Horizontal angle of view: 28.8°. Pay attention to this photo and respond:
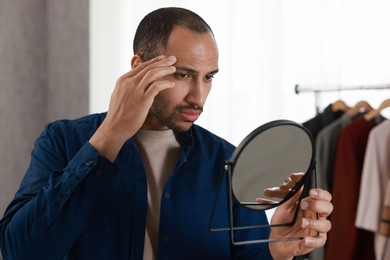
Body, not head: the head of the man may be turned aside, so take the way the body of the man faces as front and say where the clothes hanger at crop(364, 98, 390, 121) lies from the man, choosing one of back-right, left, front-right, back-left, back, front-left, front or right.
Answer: left

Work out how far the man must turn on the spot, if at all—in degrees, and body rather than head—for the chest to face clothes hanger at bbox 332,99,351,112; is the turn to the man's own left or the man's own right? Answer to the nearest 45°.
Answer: approximately 90° to the man's own left

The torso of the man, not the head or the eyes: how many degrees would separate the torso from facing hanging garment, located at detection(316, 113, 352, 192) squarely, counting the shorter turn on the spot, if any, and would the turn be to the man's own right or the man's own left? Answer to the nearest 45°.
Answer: approximately 90° to the man's own left

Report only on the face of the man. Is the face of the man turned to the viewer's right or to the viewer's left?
to the viewer's right

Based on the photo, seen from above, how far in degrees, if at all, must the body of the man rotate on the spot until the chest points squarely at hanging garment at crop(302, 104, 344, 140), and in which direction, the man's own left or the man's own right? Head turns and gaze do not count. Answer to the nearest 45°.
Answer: approximately 90° to the man's own left

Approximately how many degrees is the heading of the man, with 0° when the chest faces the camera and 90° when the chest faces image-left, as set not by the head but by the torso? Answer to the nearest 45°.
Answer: approximately 315°

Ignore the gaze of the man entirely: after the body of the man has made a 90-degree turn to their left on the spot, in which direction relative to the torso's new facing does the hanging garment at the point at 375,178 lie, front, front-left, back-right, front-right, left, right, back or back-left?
front

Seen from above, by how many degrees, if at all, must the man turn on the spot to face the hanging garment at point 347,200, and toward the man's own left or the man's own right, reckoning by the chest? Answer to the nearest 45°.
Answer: approximately 90° to the man's own left

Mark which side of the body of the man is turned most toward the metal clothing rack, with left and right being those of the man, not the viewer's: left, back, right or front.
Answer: left
